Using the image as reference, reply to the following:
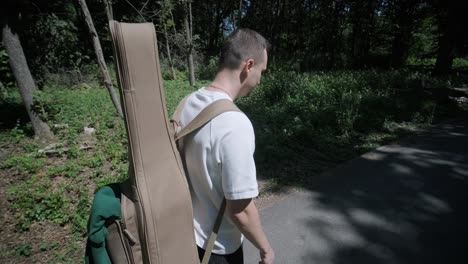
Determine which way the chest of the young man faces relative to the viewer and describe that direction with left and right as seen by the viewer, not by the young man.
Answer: facing away from the viewer and to the right of the viewer

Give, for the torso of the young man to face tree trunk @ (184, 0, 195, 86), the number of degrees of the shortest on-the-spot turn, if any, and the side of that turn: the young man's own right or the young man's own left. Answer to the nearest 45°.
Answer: approximately 45° to the young man's own left

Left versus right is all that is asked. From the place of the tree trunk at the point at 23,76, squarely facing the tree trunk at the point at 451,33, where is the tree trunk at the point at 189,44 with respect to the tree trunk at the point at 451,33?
left

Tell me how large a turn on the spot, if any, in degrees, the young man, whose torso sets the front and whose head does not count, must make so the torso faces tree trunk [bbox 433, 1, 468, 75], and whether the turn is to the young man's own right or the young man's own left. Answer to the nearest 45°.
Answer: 0° — they already face it

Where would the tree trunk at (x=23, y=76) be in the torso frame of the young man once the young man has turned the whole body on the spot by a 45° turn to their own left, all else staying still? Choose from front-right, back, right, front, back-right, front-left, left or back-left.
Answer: front-left
